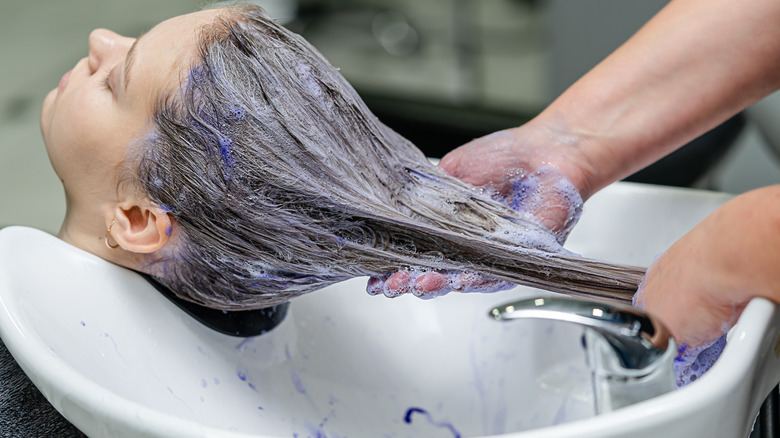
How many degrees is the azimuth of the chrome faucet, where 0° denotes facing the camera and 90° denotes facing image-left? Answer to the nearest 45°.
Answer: approximately 90°
